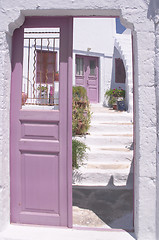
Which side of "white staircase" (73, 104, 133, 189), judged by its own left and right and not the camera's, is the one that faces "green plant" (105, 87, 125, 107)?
back

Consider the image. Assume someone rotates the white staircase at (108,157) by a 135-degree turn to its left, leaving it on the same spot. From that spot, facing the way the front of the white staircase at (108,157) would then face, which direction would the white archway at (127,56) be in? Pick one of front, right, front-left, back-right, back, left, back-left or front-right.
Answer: front-left

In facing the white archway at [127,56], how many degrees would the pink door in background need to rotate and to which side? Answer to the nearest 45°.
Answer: approximately 45° to its left

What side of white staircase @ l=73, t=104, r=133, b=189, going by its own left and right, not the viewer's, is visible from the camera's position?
front

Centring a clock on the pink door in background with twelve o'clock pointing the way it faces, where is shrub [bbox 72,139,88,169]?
The shrub is roughly at 12 o'clock from the pink door in background.

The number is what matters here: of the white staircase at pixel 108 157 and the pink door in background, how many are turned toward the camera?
2

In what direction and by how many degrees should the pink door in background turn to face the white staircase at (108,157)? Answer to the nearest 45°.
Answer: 0° — it already faces it

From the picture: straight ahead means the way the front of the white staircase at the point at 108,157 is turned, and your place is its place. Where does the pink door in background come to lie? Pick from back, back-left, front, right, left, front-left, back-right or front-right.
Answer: back

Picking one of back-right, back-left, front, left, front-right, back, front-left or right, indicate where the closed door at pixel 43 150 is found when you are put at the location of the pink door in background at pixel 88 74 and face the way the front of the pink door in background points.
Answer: front

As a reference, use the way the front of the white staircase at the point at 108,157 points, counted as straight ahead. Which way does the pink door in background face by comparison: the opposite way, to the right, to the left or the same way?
the same way

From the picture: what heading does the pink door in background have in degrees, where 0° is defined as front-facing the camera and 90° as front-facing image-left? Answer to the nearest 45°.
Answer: approximately 0°
